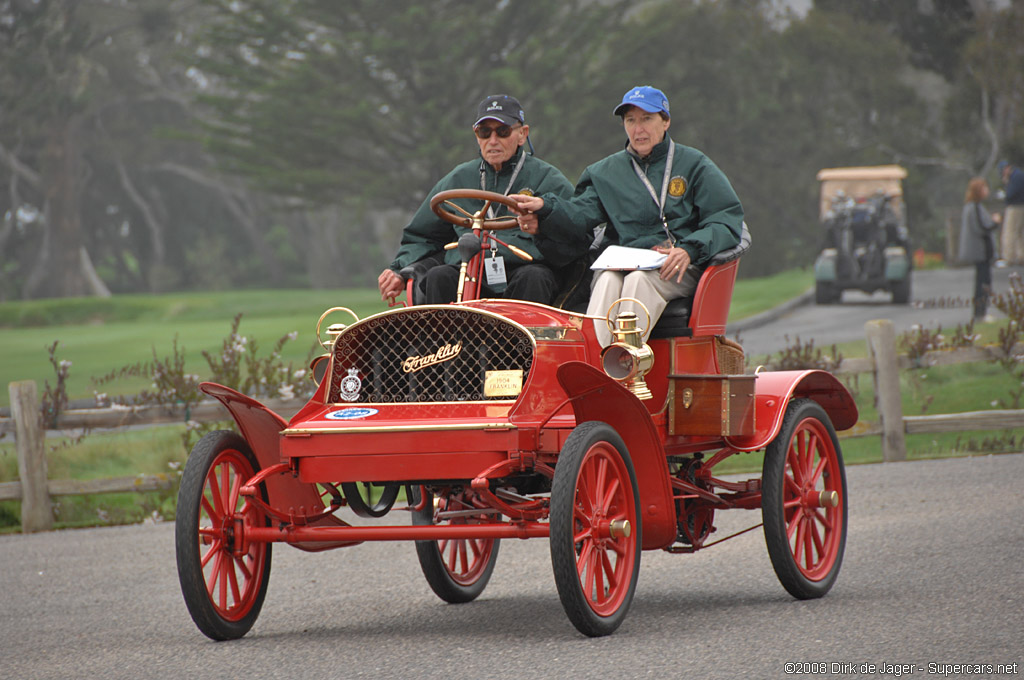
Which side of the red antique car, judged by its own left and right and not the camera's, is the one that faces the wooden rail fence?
right

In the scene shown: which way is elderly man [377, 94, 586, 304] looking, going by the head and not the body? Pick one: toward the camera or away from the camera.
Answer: toward the camera

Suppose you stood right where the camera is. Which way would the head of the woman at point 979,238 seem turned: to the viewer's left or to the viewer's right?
to the viewer's right

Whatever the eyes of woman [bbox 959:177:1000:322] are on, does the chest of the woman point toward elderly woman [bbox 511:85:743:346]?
no

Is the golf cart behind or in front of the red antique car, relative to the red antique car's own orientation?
behind

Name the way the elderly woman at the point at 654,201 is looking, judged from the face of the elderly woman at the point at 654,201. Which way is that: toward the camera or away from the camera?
toward the camera

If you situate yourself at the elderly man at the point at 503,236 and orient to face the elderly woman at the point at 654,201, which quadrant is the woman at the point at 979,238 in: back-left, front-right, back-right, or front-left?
front-left

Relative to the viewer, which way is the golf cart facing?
away from the camera

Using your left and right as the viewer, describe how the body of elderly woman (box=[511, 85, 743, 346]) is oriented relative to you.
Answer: facing the viewer and to the left of the viewer

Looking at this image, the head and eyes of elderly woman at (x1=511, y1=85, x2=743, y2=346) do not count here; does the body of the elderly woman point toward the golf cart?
no

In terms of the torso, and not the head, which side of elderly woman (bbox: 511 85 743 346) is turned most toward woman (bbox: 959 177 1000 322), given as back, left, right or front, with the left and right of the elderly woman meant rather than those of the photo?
back
